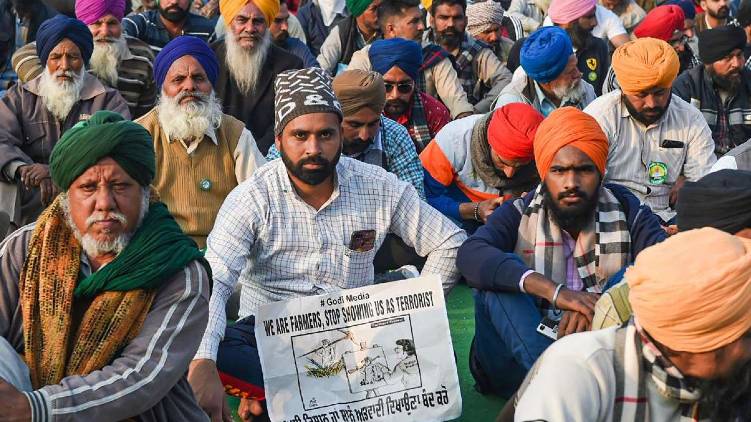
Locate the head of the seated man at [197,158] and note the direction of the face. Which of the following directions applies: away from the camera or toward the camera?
toward the camera

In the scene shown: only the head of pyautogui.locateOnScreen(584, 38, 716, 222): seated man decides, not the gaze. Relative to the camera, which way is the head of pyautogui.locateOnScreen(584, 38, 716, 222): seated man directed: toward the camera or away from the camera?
toward the camera

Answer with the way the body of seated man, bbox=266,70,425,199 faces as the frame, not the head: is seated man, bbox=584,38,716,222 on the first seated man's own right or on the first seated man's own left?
on the first seated man's own left

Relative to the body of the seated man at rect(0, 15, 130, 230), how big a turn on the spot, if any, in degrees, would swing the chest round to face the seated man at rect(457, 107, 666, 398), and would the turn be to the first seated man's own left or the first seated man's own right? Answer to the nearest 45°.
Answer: approximately 45° to the first seated man's own left

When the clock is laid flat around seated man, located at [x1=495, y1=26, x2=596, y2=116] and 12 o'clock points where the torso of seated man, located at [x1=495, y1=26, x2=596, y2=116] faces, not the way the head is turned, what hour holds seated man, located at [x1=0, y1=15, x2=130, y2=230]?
seated man, located at [x1=0, y1=15, x2=130, y2=230] is roughly at 4 o'clock from seated man, located at [x1=495, y1=26, x2=596, y2=116].

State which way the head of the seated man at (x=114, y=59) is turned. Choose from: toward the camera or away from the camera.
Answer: toward the camera

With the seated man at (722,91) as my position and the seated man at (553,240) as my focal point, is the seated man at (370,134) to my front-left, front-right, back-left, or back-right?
front-right

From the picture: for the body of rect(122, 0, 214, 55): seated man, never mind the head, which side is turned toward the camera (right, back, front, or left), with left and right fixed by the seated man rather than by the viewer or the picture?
front

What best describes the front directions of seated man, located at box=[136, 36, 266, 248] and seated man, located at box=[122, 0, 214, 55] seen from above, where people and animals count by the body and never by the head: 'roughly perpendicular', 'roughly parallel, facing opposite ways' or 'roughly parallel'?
roughly parallel

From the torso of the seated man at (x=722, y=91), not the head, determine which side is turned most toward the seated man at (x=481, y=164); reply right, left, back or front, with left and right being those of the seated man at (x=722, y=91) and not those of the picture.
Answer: right

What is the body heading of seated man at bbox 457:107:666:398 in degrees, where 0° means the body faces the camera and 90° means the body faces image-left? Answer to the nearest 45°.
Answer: approximately 0°

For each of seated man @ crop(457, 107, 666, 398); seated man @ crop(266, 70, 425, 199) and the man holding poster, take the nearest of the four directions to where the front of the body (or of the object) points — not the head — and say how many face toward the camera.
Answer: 3

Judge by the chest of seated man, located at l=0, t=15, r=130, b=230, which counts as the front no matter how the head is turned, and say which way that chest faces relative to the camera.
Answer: toward the camera

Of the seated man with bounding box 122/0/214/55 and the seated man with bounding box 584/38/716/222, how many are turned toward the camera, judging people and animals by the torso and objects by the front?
2

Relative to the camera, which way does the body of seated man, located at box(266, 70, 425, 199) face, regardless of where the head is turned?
toward the camera
